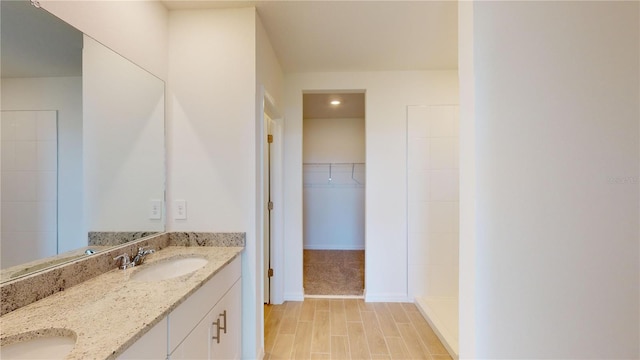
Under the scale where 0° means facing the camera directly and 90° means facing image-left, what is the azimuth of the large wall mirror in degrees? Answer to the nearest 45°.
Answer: approximately 315°

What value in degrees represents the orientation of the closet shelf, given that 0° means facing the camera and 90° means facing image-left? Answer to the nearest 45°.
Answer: approximately 0°

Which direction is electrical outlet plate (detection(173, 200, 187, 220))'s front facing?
toward the camera

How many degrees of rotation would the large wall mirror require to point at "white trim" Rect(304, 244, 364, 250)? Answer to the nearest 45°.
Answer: approximately 90° to its left

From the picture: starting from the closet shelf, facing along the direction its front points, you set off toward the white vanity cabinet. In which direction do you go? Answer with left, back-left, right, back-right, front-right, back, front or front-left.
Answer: front

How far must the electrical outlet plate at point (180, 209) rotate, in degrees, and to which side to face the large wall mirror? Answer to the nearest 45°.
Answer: approximately 45° to its right

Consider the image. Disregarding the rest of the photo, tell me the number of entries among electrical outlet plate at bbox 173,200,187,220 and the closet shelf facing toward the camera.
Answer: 2

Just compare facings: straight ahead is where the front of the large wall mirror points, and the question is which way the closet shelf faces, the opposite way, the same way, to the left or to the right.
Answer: to the right
